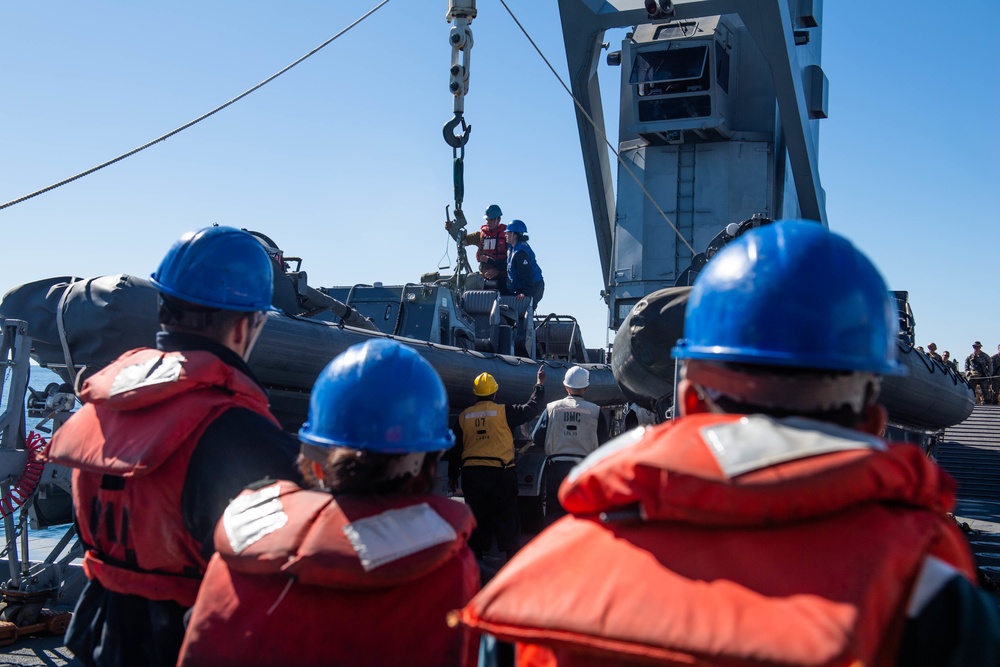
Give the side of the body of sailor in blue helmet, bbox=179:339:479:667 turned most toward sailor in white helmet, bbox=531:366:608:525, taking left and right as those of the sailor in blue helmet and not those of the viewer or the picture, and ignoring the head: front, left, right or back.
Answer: front

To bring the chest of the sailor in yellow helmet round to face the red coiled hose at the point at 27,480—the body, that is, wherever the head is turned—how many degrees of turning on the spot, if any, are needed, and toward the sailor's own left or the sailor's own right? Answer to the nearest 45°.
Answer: approximately 135° to the sailor's own left

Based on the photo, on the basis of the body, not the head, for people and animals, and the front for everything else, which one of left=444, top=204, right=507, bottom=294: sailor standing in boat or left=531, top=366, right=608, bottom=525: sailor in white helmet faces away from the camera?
left=531, top=366, right=608, bottom=525: sailor in white helmet

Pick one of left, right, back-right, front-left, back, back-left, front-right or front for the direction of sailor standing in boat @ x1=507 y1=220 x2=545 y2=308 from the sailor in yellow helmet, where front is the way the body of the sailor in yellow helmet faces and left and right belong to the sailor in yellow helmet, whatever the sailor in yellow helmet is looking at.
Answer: front

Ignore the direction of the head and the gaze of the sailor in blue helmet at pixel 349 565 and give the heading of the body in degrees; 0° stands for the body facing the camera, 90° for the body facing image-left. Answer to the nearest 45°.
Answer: approximately 180°

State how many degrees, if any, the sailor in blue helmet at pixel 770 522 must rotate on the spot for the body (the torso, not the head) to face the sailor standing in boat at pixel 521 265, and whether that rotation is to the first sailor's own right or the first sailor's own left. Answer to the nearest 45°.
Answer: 0° — they already face them

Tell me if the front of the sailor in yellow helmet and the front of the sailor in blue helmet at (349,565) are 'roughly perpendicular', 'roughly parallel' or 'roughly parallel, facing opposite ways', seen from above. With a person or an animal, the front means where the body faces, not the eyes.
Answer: roughly parallel

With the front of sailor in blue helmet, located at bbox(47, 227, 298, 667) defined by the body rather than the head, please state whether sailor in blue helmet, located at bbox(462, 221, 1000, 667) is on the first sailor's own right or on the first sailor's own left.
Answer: on the first sailor's own right

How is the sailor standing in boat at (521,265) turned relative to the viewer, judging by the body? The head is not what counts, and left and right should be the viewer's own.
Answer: facing to the left of the viewer

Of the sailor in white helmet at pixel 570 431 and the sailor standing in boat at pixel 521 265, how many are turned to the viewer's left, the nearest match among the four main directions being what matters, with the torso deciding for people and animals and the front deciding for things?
1

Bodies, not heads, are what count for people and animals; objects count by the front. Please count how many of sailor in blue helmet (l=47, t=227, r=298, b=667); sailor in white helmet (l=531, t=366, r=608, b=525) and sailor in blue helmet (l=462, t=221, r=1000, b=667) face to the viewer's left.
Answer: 0

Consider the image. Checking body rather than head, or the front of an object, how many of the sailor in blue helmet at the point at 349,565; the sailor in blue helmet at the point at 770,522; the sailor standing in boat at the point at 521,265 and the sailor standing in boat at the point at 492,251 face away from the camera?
2

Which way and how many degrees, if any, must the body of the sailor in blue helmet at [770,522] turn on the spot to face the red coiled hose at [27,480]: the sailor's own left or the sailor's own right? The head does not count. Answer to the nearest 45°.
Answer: approximately 45° to the sailor's own left

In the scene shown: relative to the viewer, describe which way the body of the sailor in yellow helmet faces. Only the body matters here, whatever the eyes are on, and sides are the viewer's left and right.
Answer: facing away from the viewer

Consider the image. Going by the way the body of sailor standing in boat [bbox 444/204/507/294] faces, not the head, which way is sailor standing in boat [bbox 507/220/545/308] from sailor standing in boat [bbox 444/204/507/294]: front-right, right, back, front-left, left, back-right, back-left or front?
left

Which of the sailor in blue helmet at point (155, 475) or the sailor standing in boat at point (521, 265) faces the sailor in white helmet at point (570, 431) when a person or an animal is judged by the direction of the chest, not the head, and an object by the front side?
the sailor in blue helmet

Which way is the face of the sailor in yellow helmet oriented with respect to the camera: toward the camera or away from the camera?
away from the camera

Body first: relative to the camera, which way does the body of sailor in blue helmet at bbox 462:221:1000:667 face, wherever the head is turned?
away from the camera

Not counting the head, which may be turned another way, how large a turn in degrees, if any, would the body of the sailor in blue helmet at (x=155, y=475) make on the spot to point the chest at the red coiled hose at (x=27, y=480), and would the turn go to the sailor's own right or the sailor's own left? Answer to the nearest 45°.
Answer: approximately 45° to the sailor's own left
